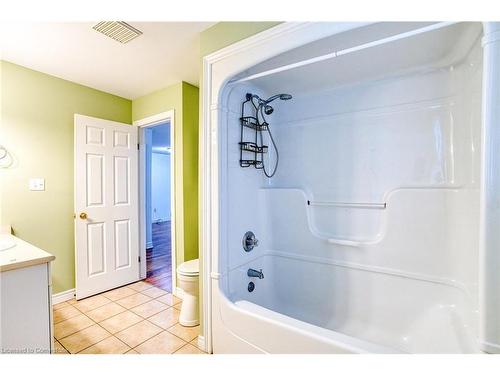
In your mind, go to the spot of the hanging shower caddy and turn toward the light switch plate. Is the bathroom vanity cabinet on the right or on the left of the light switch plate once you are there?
left

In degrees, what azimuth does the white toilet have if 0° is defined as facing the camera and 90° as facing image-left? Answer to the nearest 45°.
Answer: approximately 45°

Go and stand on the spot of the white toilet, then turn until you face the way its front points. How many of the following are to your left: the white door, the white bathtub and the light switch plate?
1

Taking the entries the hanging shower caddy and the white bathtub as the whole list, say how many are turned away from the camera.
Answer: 0

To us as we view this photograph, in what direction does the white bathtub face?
facing the viewer and to the left of the viewer

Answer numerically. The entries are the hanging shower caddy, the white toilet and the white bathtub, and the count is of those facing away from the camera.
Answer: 0

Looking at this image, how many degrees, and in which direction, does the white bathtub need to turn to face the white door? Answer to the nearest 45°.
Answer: approximately 45° to its right
